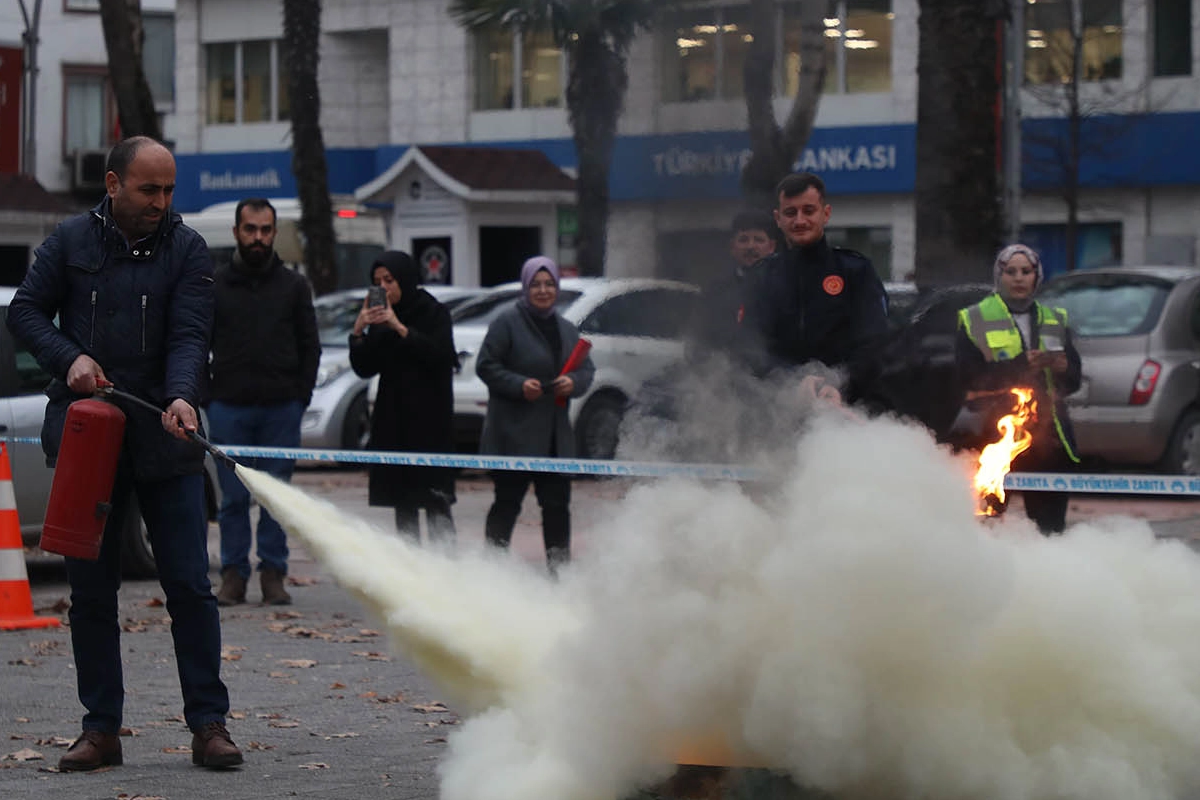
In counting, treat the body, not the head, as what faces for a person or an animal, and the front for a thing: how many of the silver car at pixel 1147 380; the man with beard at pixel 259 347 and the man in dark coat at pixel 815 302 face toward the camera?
2

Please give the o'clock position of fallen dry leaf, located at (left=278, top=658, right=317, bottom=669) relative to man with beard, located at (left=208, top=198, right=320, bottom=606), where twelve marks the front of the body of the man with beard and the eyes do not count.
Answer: The fallen dry leaf is roughly at 12 o'clock from the man with beard.

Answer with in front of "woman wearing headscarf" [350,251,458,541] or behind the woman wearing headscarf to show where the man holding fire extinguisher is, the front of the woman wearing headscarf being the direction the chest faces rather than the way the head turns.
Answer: in front

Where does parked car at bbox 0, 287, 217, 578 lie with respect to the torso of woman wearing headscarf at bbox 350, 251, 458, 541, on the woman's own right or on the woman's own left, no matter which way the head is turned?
on the woman's own right
